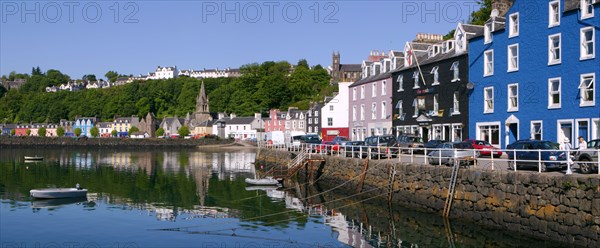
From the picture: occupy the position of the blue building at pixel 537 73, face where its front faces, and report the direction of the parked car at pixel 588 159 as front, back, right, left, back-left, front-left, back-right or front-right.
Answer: front-left

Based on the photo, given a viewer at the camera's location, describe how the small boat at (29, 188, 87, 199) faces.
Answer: facing to the left of the viewer

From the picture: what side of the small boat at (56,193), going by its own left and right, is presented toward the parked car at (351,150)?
back

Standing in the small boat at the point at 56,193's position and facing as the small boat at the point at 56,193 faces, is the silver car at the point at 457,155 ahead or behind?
behind

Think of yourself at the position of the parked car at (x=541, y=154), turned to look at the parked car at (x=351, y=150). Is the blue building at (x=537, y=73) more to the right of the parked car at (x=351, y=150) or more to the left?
right

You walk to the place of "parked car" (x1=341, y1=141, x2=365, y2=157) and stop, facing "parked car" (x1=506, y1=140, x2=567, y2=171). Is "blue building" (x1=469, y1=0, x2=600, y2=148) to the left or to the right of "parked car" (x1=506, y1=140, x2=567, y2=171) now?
left
